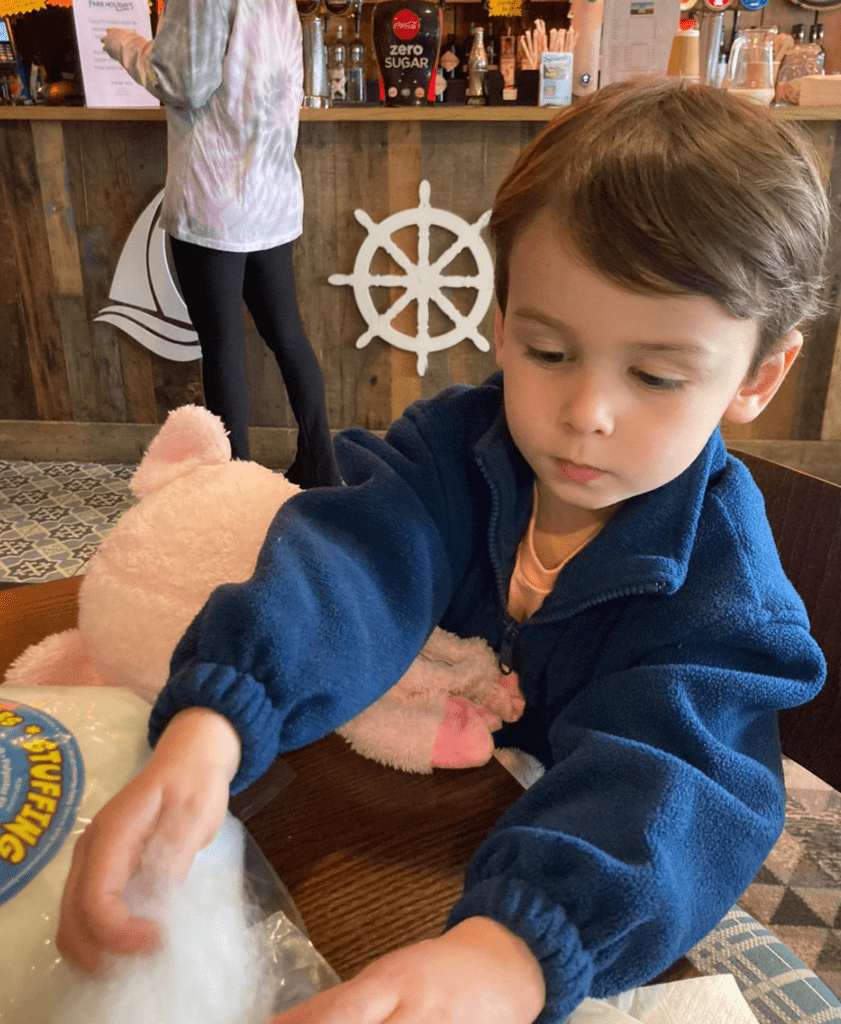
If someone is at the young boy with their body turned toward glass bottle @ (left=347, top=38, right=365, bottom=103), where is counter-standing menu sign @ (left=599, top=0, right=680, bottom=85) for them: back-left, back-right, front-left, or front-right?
front-right

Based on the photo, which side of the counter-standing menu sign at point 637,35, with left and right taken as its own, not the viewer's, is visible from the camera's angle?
front

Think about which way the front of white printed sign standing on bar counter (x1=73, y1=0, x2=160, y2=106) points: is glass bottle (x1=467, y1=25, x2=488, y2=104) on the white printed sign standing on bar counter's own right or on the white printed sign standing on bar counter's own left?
on the white printed sign standing on bar counter's own left

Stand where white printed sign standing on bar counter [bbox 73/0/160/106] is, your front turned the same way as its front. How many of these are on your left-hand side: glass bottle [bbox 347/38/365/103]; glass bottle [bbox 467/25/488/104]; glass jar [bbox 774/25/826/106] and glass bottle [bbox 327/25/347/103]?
4

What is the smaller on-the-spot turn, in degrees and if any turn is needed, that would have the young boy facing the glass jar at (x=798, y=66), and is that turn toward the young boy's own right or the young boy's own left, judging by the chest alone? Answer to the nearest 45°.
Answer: approximately 135° to the young boy's own right

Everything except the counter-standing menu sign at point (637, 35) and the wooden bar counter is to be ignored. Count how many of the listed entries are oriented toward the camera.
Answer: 2

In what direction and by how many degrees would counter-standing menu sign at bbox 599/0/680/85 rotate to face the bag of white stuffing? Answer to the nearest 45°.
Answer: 0° — it already faces it

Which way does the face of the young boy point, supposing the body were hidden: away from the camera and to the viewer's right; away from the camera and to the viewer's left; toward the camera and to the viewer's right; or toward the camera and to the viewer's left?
toward the camera and to the viewer's left

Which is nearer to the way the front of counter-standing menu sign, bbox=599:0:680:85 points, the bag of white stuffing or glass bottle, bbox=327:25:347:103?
the bag of white stuffing

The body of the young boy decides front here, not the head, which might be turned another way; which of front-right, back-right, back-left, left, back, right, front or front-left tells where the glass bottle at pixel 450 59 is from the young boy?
back-right

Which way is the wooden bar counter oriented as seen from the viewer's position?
toward the camera

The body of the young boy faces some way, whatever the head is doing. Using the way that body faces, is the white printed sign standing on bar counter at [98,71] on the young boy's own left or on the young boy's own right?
on the young boy's own right

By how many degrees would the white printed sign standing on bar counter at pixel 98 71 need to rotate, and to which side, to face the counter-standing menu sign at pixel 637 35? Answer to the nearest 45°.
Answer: approximately 90° to its left

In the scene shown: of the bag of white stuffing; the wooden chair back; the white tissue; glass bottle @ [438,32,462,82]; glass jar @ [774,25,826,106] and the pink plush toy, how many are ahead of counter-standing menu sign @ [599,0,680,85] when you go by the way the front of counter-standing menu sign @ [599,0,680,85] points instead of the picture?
4
